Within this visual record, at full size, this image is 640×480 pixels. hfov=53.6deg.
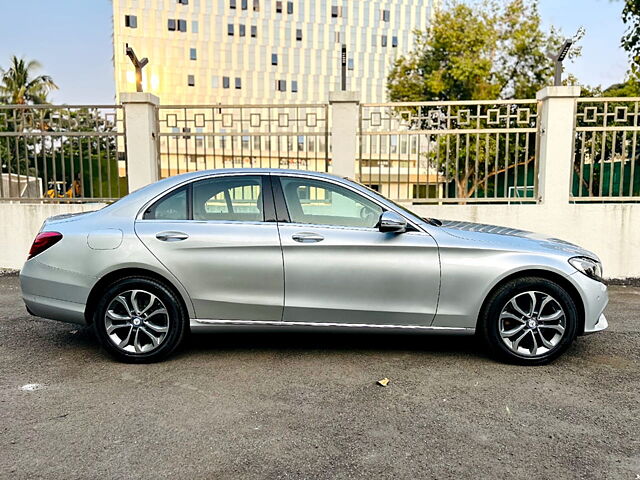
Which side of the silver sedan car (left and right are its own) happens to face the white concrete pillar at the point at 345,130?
left

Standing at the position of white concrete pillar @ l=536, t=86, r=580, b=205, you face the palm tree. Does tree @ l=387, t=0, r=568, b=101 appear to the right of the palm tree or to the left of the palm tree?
right

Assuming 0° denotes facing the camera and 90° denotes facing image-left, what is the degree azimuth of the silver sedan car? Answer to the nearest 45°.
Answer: approximately 270°

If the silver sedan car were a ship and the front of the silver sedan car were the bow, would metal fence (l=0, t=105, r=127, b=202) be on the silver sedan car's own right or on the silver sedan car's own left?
on the silver sedan car's own left

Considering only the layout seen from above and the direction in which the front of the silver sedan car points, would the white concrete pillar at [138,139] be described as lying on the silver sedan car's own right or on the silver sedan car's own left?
on the silver sedan car's own left

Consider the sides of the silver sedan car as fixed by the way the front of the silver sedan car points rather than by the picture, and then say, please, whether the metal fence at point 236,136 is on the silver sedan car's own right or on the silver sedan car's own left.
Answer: on the silver sedan car's own left

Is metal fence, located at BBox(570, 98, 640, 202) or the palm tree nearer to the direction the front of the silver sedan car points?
the metal fence

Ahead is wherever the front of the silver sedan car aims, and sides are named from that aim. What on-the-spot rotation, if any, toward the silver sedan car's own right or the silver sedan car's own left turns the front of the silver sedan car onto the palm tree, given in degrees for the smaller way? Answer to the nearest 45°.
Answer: approximately 135° to the silver sedan car's own left
